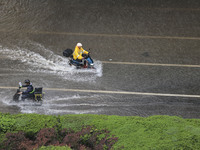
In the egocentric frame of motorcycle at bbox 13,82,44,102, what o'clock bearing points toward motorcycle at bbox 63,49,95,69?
motorcycle at bbox 63,49,95,69 is roughly at 5 o'clock from motorcycle at bbox 13,82,44,102.

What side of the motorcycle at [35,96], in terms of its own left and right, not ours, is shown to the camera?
left

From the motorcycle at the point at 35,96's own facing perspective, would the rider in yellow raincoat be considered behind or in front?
behind
